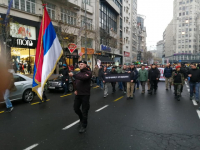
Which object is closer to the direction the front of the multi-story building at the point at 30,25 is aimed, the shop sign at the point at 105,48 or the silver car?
the silver car

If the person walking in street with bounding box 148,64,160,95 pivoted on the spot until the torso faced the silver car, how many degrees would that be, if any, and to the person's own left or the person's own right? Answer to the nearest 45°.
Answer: approximately 45° to the person's own right

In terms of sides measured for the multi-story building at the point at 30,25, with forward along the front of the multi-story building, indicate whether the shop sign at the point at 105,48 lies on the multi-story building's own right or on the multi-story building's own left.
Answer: on the multi-story building's own left

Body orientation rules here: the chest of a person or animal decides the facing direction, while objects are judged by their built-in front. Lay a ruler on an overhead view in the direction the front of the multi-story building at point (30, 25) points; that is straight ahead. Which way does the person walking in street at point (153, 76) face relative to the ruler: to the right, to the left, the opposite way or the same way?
to the right

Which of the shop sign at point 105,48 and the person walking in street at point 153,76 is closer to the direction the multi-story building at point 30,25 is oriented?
the person walking in street

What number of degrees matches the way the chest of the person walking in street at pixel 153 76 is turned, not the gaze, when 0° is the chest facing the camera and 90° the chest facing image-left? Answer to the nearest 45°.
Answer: approximately 0°
